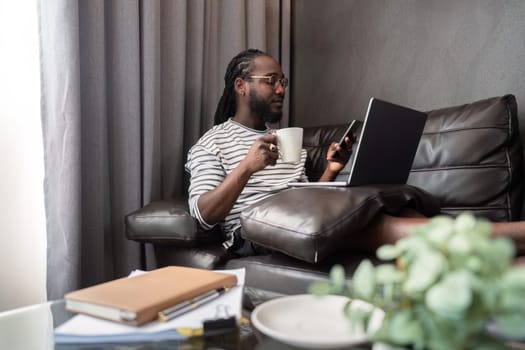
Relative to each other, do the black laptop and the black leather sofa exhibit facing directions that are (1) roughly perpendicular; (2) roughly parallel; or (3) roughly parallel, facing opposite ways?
roughly perpendicular

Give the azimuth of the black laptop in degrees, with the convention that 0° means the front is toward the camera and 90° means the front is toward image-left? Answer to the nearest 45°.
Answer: approximately 135°

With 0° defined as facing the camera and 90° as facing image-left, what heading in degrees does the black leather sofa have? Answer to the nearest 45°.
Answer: approximately 45°

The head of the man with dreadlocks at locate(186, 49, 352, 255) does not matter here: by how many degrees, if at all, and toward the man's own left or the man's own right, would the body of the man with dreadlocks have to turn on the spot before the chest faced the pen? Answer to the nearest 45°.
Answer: approximately 45° to the man's own right
